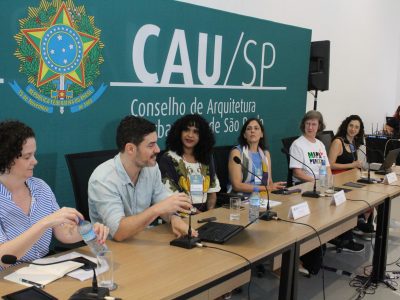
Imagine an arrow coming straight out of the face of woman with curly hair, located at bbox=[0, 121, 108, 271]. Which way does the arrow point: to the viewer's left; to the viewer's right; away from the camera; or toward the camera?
to the viewer's right

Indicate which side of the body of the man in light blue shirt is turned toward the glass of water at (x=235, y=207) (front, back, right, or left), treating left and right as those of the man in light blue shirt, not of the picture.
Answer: left

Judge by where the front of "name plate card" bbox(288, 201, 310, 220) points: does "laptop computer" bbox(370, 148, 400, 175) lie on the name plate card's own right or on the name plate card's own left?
on the name plate card's own left

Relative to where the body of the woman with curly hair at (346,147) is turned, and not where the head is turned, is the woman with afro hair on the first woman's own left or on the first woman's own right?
on the first woman's own right

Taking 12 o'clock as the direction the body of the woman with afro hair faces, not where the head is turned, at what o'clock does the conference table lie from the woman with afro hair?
The conference table is roughly at 12 o'clock from the woman with afro hair.

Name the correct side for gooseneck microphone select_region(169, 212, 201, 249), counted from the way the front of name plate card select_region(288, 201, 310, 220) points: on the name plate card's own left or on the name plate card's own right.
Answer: on the name plate card's own right

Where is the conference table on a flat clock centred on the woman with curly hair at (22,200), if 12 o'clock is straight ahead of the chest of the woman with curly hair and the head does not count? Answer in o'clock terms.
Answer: The conference table is roughly at 11 o'clock from the woman with curly hair.
